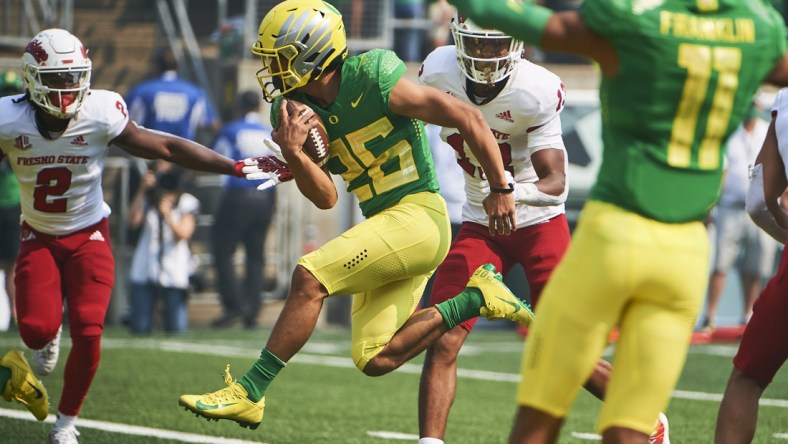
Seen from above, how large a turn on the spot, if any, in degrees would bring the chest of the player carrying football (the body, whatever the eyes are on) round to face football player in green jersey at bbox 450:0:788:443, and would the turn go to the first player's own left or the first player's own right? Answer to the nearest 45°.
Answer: approximately 90° to the first player's own left

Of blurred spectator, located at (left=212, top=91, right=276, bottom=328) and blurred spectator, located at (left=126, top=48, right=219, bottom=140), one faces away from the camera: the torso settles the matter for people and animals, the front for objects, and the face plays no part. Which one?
blurred spectator, located at (left=126, top=48, right=219, bottom=140)

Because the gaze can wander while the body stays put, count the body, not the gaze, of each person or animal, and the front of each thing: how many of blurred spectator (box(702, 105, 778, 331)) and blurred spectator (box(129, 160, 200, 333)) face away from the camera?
0

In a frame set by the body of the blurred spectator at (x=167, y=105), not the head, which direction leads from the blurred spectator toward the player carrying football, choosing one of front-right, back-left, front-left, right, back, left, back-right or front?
back

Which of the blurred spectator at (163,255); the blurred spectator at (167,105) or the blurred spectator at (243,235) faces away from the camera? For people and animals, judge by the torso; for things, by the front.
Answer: the blurred spectator at (167,105)

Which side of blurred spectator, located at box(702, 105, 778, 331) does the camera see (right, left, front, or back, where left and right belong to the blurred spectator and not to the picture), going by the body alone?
front

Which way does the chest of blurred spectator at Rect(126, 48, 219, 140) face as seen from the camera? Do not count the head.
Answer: away from the camera

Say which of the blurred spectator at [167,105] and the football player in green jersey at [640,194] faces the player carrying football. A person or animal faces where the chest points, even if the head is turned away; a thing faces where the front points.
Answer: the football player in green jersey

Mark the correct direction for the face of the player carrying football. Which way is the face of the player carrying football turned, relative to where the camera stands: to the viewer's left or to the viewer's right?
to the viewer's left

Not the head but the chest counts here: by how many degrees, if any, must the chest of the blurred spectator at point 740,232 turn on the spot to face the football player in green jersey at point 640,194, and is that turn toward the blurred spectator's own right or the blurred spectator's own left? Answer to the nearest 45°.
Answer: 0° — they already face them

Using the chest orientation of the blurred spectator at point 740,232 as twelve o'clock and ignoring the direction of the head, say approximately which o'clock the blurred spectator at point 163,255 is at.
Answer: the blurred spectator at point 163,255 is roughly at 2 o'clock from the blurred spectator at point 740,232.

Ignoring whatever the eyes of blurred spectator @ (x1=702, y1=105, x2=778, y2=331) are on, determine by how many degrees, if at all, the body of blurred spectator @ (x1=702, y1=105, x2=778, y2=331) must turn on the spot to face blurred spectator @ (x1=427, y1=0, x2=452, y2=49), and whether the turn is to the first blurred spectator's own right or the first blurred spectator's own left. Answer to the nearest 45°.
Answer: approximately 90° to the first blurred spectator's own right

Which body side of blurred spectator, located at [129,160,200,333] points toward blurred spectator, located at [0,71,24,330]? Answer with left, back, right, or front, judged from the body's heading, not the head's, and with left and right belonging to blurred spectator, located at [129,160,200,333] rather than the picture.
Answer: right

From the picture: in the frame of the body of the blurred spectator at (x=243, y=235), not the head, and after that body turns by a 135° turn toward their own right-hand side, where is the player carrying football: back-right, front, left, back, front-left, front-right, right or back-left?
back
